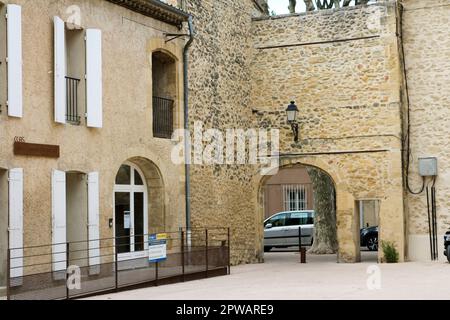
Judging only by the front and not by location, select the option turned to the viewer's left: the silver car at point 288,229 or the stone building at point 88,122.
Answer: the silver car

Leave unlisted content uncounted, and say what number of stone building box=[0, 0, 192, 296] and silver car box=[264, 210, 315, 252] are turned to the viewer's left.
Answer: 1

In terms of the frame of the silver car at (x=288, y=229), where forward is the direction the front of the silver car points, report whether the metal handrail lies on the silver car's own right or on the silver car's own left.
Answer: on the silver car's own left

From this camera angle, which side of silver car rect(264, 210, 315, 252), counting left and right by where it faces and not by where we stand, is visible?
left

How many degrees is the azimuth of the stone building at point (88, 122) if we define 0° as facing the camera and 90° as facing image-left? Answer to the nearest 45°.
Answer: approximately 315°

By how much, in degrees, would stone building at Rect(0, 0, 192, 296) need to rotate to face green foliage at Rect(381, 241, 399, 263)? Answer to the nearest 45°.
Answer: approximately 90° to its left
